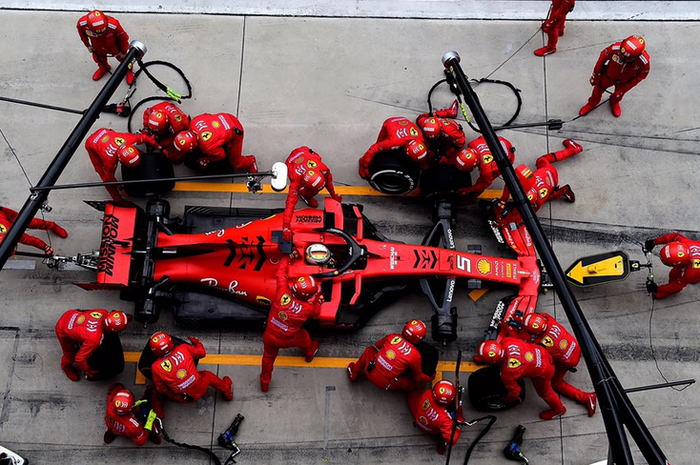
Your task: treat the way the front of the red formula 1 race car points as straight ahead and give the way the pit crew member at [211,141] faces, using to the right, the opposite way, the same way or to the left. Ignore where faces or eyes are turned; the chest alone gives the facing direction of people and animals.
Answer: the opposite way

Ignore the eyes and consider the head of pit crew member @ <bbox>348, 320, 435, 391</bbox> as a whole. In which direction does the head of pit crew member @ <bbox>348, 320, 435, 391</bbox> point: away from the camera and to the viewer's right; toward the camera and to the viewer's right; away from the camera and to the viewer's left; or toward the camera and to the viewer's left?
away from the camera and to the viewer's right

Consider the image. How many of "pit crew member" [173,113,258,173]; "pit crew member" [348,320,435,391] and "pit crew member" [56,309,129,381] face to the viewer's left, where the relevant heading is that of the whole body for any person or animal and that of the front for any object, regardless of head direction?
1

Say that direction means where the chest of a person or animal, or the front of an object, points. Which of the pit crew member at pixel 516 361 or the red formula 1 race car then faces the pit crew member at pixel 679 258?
the red formula 1 race car

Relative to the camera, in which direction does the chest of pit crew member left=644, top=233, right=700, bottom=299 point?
to the viewer's left

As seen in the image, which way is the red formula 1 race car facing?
to the viewer's right

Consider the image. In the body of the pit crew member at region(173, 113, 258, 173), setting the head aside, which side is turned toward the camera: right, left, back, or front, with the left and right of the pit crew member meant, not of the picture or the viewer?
left

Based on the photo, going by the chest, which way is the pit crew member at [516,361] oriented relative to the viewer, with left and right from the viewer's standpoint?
facing to the left of the viewer

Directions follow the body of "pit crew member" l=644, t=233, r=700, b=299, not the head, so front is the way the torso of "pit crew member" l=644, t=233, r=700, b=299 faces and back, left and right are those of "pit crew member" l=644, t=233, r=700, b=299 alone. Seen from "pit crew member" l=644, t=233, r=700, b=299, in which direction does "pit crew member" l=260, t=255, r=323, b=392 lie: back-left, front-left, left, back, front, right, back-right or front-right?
front-left

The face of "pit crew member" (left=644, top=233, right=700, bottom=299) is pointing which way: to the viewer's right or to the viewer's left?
to the viewer's left

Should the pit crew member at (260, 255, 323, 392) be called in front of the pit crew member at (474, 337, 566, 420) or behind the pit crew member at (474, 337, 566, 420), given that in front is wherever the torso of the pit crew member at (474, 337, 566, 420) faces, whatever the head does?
in front

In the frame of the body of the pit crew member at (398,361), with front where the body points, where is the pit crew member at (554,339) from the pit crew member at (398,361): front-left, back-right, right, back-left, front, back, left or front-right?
front-right

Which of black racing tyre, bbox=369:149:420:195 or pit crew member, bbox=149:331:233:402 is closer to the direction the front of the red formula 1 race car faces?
the black racing tyre
